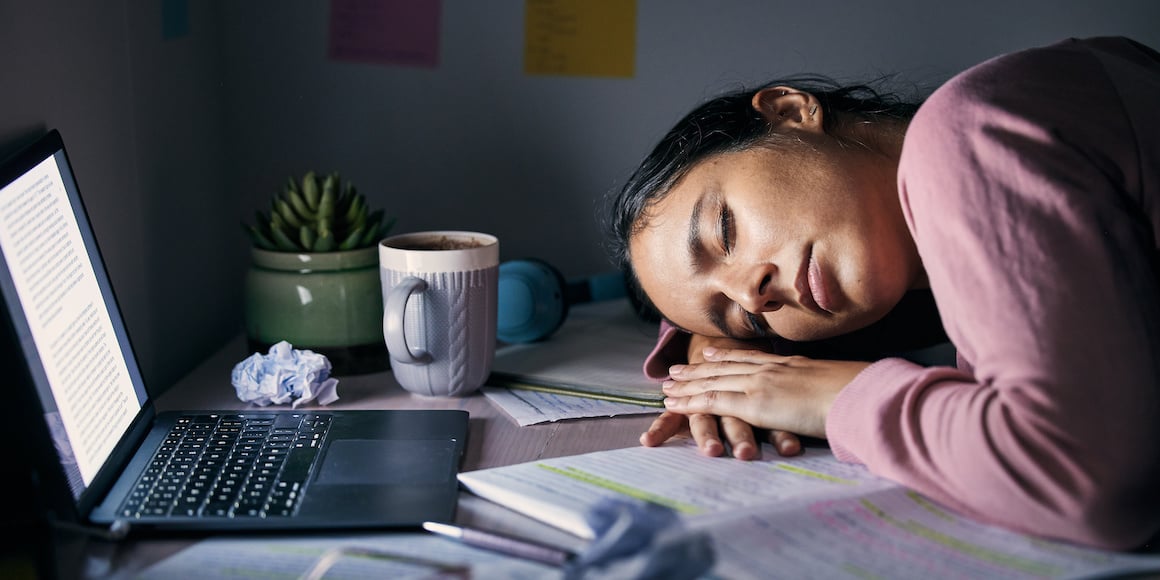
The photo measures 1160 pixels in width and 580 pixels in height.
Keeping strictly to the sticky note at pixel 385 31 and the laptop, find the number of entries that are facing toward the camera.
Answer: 1

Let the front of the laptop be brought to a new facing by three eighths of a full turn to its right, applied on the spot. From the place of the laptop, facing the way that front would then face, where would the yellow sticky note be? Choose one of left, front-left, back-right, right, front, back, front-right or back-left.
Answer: back

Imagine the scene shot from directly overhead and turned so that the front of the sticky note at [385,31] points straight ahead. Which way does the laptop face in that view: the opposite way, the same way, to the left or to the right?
to the left

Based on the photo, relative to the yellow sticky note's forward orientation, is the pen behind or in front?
in front

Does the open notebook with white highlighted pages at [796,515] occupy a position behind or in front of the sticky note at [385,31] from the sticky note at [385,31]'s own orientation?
in front

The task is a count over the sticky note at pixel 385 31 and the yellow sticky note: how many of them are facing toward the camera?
2

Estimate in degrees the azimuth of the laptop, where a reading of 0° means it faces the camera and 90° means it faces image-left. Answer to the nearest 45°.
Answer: approximately 270°

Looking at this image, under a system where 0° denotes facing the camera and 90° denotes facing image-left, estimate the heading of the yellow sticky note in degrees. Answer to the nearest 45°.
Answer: approximately 0°

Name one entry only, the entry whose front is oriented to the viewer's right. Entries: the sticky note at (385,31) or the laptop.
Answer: the laptop

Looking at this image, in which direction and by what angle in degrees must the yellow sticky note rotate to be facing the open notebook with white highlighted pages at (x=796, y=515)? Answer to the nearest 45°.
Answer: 0° — it already faces it

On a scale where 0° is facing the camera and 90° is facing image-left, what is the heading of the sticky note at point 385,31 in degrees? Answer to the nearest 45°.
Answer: approximately 0°

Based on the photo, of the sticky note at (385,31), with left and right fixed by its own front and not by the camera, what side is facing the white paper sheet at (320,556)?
front

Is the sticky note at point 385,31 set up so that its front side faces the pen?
yes
